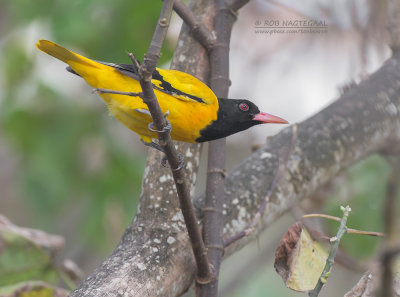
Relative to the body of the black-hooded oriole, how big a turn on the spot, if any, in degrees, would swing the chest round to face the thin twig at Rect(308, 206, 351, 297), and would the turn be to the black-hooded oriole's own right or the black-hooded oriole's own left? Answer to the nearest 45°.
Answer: approximately 45° to the black-hooded oriole's own right

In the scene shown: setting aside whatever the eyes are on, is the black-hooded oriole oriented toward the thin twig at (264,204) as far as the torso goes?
yes

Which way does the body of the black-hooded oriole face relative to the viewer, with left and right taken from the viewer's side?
facing to the right of the viewer
